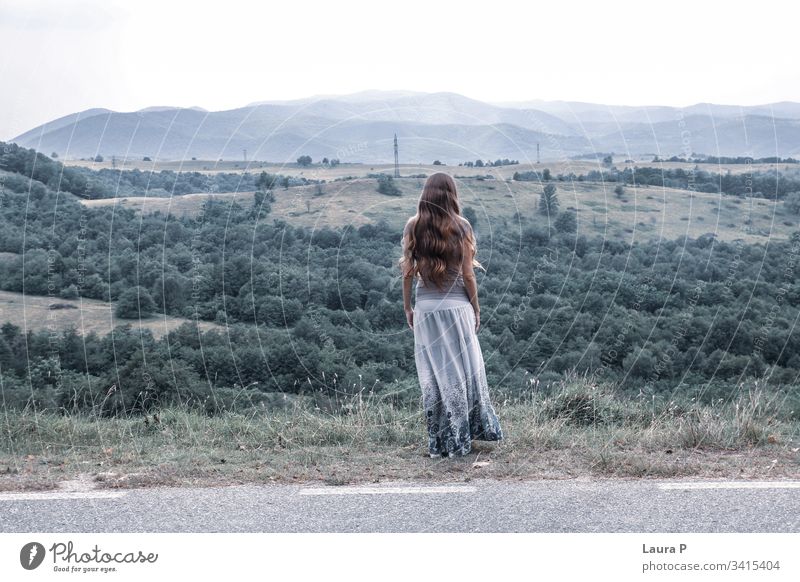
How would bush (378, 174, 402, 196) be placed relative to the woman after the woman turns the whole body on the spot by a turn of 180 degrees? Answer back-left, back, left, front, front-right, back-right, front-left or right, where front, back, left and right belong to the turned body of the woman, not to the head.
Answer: back

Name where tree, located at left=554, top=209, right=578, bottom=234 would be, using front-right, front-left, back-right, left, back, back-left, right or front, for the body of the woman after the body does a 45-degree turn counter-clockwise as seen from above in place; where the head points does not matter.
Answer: front-right

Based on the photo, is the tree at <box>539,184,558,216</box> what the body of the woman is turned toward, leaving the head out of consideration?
yes

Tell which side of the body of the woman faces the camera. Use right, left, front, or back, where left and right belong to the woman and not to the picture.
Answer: back

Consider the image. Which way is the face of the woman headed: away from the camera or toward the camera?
away from the camera
